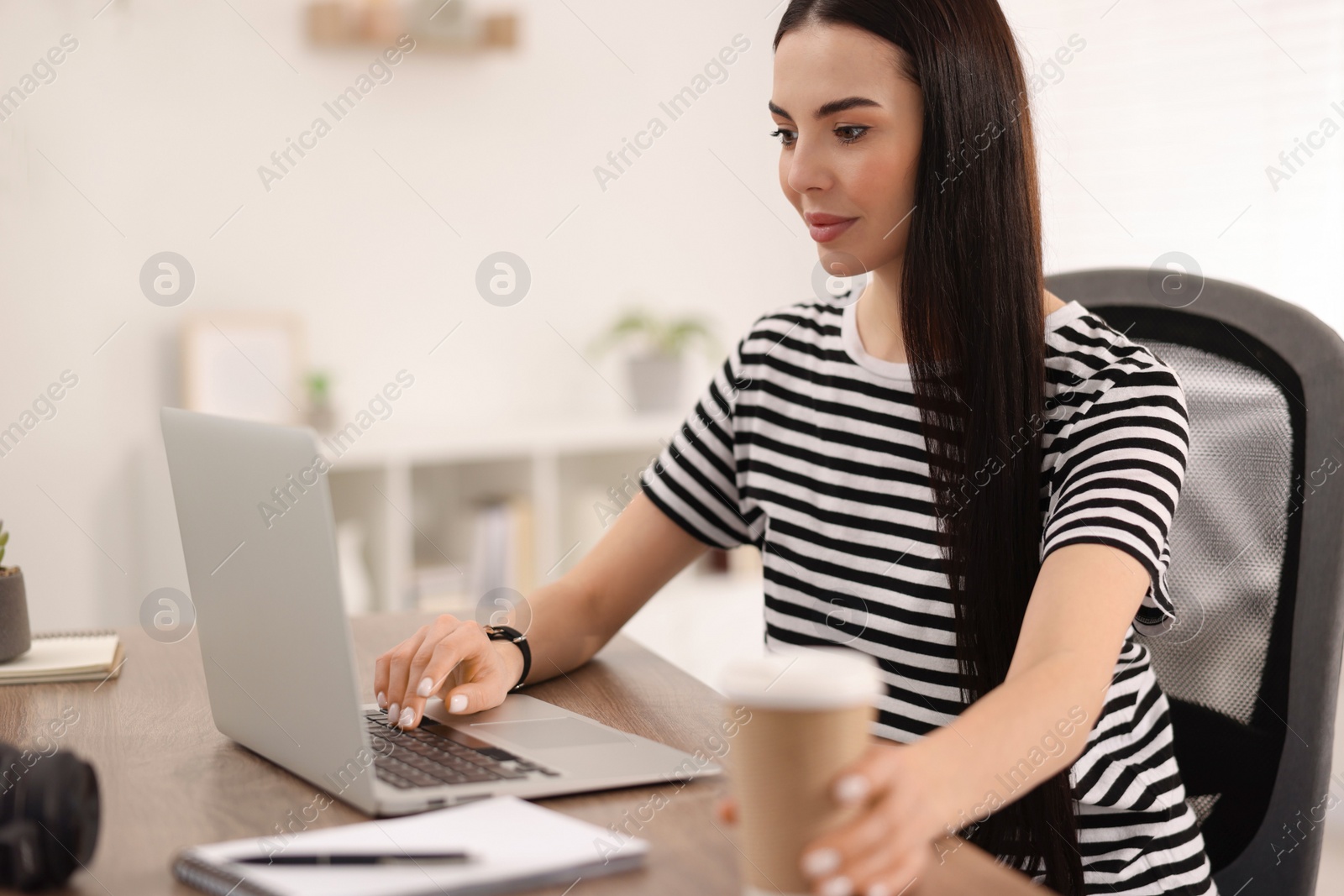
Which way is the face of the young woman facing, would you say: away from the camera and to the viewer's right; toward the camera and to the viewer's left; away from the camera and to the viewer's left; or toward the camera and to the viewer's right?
toward the camera and to the viewer's left

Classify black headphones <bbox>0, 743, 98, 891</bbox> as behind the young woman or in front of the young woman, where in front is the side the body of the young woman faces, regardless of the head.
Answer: in front

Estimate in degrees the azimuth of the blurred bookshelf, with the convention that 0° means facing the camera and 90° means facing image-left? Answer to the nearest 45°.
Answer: approximately 0°

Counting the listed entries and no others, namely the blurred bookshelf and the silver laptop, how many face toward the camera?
1

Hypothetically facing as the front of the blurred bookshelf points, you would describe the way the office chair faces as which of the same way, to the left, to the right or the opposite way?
to the right

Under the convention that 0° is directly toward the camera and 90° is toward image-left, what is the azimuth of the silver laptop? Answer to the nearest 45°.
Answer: approximately 270°

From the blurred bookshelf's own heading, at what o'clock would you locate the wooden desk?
The wooden desk is roughly at 12 o'clock from the blurred bookshelf.

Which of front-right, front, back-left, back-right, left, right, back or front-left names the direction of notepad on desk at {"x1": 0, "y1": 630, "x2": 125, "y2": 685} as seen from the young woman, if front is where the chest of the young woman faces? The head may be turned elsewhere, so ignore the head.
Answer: front-right

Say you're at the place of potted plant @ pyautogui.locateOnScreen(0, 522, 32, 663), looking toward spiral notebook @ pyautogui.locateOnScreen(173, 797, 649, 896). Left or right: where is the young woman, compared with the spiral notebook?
left

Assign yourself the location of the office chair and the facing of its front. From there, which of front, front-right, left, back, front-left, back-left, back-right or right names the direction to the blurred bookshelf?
right

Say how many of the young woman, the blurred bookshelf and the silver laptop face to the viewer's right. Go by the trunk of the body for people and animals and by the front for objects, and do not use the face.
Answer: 1

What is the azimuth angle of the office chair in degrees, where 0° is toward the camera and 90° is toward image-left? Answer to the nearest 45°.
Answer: approximately 45°
